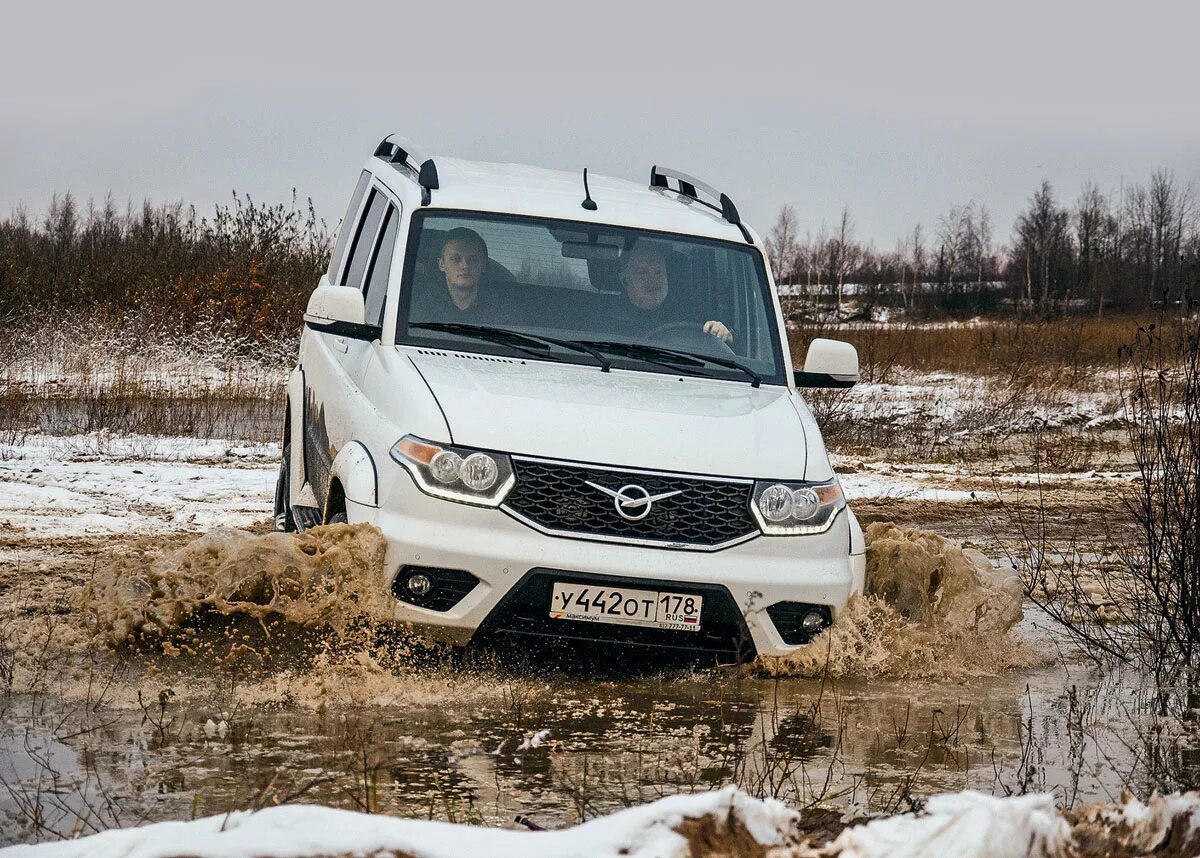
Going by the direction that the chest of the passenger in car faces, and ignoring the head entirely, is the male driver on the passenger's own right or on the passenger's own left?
on the passenger's own left

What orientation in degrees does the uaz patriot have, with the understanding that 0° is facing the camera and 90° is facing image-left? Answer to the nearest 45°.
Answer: approximately 0°

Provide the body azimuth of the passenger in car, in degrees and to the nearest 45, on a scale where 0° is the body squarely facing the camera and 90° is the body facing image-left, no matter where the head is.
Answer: approximately 0°
